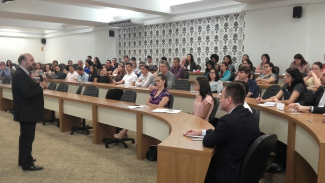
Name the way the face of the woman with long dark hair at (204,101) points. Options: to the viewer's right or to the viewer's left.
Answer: to the viewer's left

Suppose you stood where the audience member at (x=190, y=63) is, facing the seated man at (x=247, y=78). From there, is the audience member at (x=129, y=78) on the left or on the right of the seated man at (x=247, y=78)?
right

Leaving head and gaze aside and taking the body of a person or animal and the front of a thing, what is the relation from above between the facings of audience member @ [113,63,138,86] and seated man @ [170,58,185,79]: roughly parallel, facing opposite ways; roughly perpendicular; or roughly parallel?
roughly parallel

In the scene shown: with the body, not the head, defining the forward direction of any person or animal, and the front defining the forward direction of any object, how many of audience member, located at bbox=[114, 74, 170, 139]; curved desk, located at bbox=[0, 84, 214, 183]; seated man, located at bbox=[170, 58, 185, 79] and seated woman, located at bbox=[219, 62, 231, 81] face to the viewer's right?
0

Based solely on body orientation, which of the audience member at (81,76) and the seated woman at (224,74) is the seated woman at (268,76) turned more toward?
the audience member

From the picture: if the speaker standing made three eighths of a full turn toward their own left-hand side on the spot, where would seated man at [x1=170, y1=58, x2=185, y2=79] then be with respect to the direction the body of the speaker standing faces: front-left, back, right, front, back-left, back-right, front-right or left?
right

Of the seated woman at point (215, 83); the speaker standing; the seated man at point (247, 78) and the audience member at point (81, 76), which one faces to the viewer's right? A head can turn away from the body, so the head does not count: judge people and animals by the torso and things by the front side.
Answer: the speaker standing

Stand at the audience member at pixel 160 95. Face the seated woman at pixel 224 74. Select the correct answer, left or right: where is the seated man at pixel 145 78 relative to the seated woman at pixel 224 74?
left

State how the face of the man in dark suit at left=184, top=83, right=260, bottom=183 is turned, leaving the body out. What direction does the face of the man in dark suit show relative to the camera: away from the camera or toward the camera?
away from the camera

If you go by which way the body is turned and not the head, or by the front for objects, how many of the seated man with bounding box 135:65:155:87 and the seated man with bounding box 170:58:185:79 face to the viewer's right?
0

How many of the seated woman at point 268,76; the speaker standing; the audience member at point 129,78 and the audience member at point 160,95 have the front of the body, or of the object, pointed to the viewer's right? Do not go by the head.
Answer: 1

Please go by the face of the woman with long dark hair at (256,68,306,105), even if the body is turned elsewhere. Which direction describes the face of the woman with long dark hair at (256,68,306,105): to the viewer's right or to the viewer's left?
to the viewer's left

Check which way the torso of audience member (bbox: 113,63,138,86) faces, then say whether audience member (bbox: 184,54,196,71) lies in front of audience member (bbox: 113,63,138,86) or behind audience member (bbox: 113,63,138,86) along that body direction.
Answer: behind

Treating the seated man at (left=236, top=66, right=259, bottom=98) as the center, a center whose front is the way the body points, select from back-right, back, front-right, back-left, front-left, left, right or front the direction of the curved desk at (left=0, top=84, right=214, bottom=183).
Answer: front

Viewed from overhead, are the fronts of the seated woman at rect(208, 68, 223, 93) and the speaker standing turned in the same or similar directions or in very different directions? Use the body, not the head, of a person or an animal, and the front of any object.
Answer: very different directions

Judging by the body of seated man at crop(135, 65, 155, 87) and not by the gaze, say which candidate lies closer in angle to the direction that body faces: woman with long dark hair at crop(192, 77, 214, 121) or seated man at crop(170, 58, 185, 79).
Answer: the woman with long dark hair

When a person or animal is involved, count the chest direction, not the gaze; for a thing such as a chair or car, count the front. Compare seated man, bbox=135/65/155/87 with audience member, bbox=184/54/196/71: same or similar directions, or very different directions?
same or similar directions
